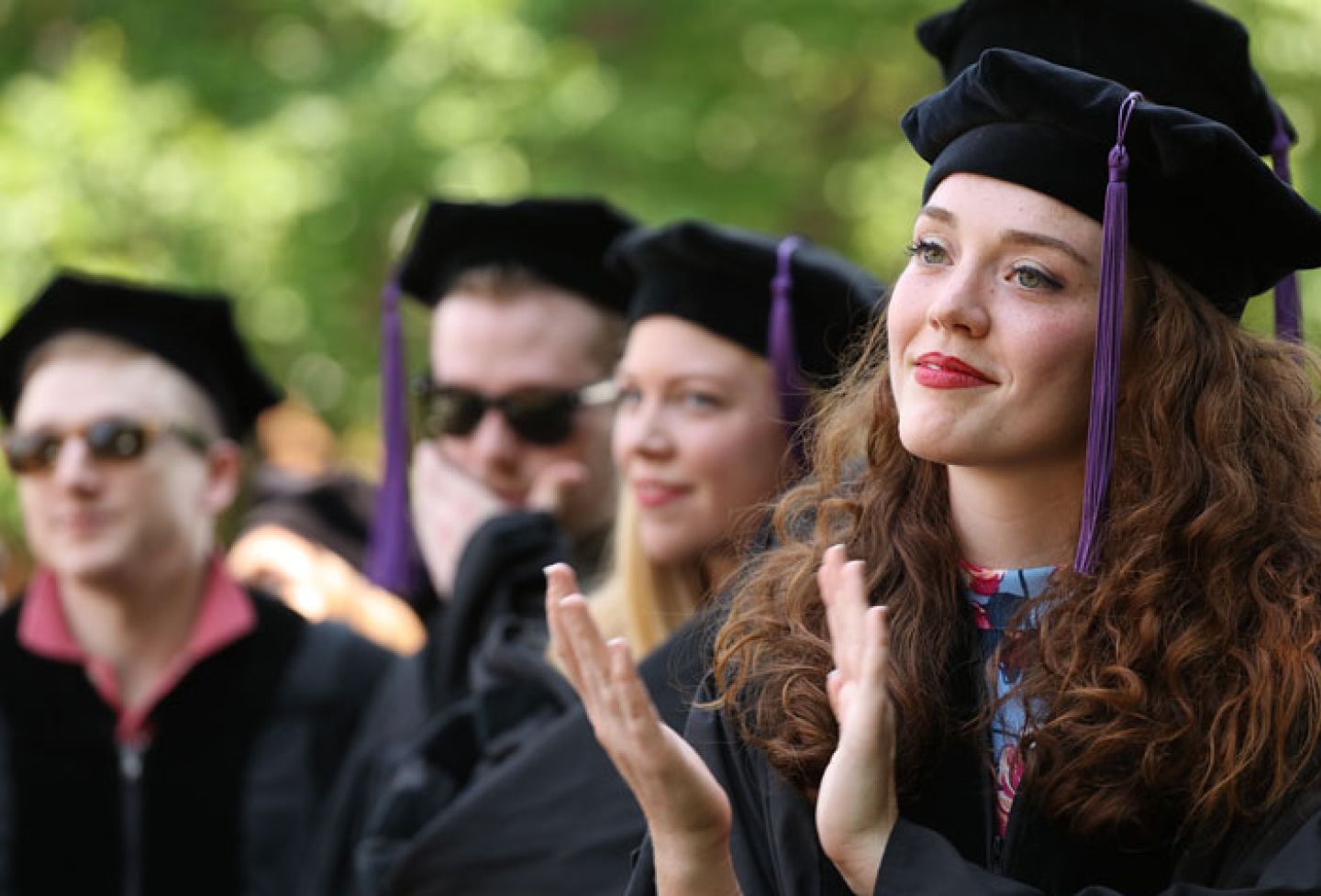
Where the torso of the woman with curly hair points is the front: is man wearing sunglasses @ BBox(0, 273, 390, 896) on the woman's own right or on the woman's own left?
on the woman's own right

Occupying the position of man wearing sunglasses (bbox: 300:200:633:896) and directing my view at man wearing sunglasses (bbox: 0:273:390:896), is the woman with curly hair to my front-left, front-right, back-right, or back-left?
back-left

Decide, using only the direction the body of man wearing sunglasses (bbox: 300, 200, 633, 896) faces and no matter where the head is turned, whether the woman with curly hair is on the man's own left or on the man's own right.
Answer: on the man's own left

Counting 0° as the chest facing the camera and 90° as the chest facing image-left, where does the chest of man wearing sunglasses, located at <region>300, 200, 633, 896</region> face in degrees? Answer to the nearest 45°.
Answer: approximately 45°

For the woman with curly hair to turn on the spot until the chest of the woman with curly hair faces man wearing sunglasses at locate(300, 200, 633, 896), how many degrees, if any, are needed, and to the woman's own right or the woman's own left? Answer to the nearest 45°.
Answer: approximately 90° to the woman's own right
